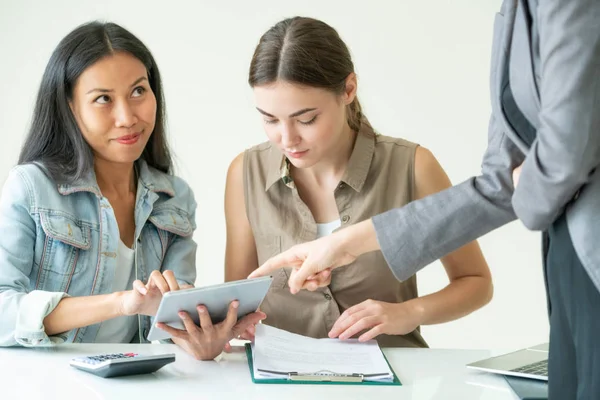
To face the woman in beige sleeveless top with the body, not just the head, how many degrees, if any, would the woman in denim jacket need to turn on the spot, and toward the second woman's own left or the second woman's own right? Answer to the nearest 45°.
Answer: approximately 45° to the second woman's own left

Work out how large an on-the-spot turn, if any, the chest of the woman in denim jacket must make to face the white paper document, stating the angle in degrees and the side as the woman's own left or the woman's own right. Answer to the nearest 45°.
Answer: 0° — they already face it

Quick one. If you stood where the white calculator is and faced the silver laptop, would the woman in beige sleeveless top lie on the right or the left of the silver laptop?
left
